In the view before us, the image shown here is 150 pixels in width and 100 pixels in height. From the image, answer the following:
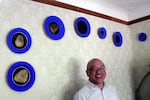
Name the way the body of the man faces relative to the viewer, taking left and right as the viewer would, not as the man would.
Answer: facing the viewer and to the right of the viewer

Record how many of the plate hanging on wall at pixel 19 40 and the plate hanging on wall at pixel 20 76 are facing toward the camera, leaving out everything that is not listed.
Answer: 2

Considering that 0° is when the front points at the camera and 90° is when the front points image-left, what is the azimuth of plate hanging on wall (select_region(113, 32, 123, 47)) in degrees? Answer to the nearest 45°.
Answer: approximately 315°

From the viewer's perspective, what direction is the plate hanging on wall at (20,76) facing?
toward the camera

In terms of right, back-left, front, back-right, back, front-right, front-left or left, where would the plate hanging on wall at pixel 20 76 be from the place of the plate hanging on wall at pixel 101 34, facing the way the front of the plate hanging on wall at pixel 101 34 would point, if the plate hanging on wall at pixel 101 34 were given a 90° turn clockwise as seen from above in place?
front

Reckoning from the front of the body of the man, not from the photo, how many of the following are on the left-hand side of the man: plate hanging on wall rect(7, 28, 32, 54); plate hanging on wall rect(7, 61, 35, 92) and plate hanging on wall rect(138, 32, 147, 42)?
1

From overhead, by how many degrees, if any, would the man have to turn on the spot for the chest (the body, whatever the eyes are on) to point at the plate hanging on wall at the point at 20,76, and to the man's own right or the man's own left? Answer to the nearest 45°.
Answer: approximately 135° to the man's own right

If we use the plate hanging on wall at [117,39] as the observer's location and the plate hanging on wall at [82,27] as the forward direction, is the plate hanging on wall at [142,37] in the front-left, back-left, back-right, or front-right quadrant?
back-left

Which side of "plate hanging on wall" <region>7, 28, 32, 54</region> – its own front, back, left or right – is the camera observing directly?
front
